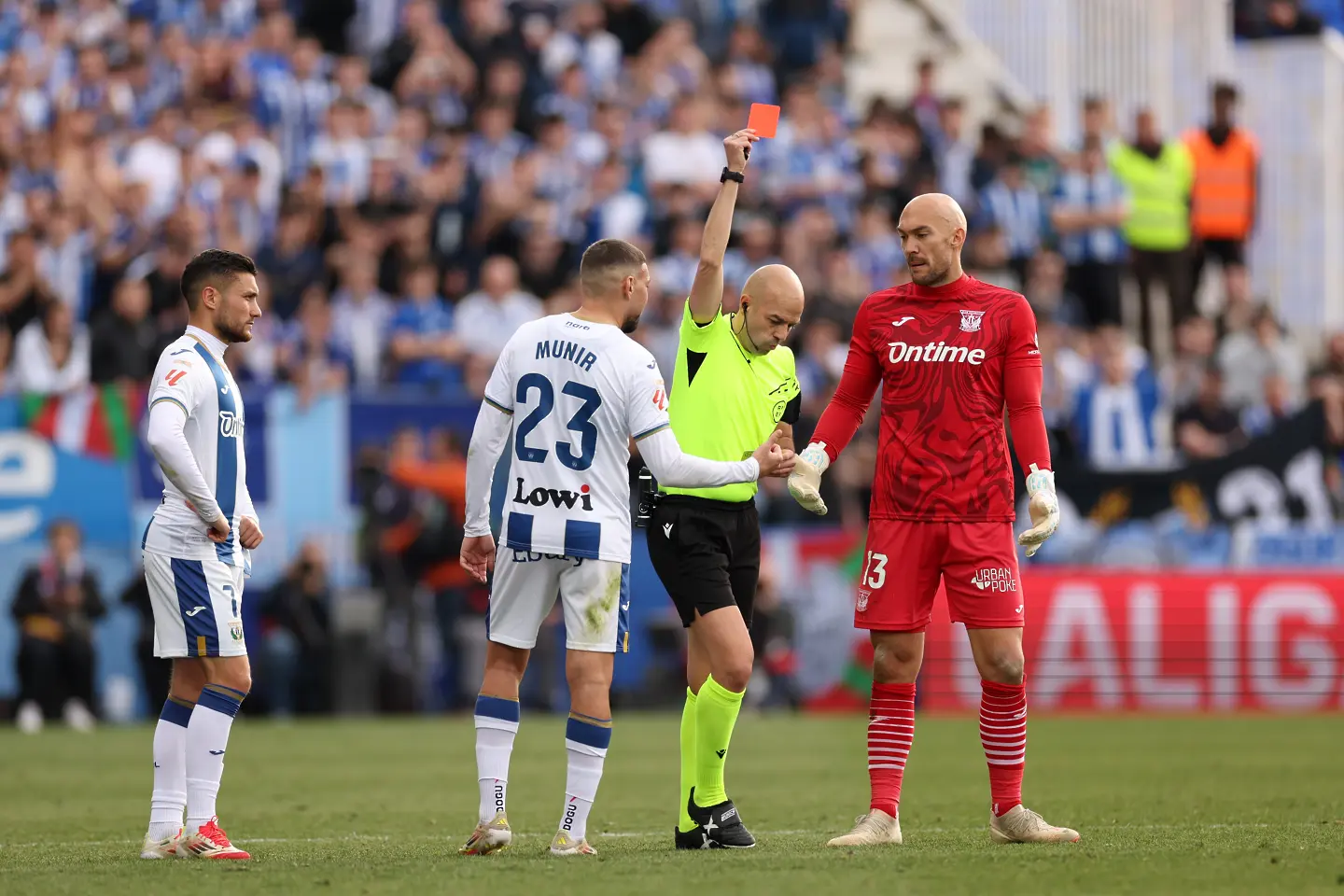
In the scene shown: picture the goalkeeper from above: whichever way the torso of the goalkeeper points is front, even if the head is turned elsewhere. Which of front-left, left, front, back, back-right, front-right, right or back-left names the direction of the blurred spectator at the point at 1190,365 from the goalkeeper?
back

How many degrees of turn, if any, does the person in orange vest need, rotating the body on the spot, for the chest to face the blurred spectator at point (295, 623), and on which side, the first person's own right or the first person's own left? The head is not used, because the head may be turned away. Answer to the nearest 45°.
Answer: approximately 45° to the first person's own right

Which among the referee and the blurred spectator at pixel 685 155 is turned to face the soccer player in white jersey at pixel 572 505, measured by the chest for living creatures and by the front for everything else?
the blurred spectator

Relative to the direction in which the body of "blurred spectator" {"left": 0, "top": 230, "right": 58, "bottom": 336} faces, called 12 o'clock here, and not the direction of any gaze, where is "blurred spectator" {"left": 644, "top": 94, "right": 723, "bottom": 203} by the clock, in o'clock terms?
"blurred spectator" {"left": 644, "top": 94, "right": 723, "bottom": 203} is roughly at 9 o'clock from "blurred spectator" {"left": 0, "top": 230, "right": 58, "bottom": 336}.

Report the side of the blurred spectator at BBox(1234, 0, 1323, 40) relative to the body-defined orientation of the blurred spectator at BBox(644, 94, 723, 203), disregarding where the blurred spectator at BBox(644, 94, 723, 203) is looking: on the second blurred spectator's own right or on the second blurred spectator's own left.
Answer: on the second blurred spectator's own left

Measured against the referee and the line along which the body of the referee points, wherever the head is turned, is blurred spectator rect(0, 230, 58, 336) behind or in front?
behind

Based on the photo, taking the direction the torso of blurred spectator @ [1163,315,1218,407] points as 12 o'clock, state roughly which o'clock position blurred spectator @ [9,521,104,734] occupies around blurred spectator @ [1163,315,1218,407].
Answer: blurred spectator @ [9,521,104,734] is roughly at 2 o'clock from blurred spectator @ [1163,315,1218,407].

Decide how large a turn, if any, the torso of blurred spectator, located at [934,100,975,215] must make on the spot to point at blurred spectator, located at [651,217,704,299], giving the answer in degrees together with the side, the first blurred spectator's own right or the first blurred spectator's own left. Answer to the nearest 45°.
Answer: approximately 45° to the first blurred spectator's own right

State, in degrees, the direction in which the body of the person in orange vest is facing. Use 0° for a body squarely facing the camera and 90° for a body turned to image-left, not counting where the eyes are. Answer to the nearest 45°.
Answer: approximately 0°

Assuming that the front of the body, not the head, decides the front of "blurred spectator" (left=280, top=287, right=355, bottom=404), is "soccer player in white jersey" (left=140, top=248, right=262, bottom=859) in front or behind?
in front

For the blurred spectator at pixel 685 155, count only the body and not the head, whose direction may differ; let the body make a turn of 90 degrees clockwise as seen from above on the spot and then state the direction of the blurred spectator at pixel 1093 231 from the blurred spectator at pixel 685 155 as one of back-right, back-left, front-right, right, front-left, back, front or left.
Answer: back

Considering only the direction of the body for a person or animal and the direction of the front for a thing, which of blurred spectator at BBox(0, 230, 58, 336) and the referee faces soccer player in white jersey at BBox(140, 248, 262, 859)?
the blurred spectator

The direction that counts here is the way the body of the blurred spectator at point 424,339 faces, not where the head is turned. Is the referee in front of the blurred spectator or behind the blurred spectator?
in front

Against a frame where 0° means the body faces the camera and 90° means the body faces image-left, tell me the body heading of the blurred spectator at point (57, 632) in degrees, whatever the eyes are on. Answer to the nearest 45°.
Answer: approximately 0°
